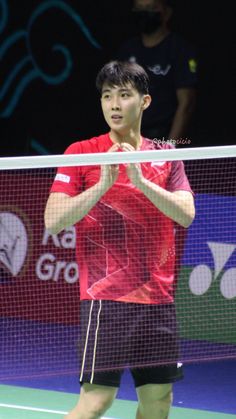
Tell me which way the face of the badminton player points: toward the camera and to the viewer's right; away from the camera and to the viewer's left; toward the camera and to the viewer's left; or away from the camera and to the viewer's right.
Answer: toward the camera and to the viewer's left

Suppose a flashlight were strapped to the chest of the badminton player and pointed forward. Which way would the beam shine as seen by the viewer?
toward the camera

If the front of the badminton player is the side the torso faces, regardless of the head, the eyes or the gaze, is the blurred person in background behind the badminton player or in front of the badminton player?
behind
